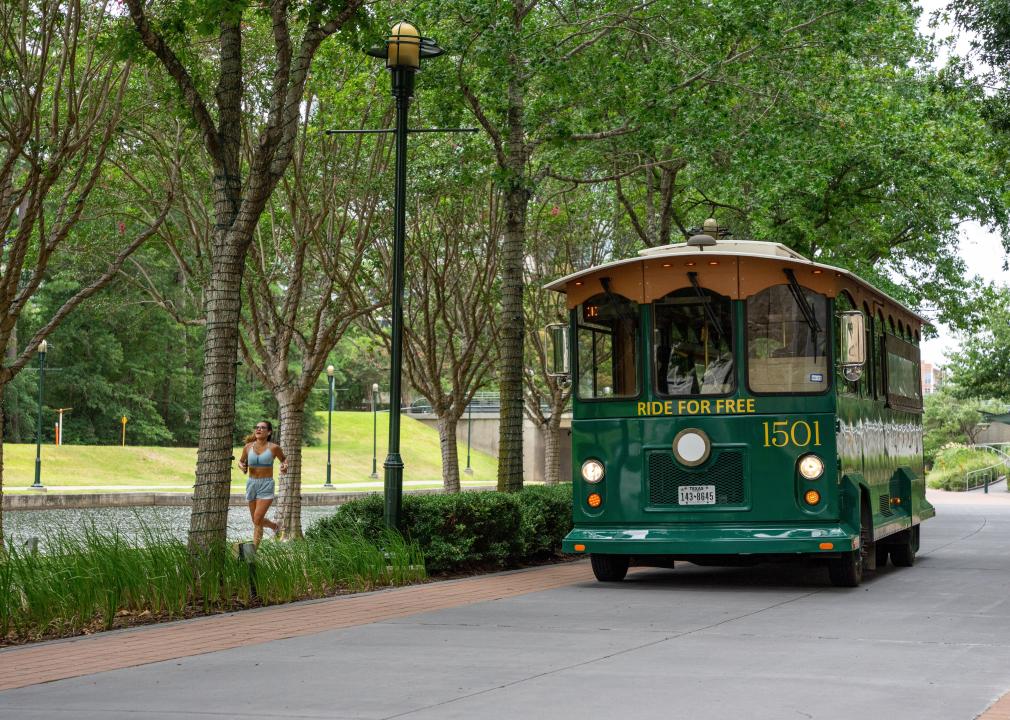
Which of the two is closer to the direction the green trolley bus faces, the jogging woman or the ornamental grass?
the ornamental grass

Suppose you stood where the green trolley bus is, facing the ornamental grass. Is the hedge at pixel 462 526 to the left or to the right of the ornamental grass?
right

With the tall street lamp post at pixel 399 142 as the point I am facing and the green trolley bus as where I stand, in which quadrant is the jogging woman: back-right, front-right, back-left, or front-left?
front-right

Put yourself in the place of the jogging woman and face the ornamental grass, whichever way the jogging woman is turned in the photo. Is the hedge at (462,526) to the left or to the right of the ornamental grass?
left

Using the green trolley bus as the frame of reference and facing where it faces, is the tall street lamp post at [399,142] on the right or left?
on its right

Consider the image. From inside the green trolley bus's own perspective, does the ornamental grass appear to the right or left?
on its right

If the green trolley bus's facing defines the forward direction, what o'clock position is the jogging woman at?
The jogging woman is roughly at 4 o'clock from the green trolley bus.

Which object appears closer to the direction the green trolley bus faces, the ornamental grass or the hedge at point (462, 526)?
the ornamental grass

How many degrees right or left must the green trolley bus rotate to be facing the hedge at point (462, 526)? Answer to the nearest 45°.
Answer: approximately 90° to its right

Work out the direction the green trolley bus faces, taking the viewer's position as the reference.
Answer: facing the viewer

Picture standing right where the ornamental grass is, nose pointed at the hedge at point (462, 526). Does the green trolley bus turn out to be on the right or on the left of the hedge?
right

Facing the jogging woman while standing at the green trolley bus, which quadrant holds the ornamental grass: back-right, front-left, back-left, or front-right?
front-left
